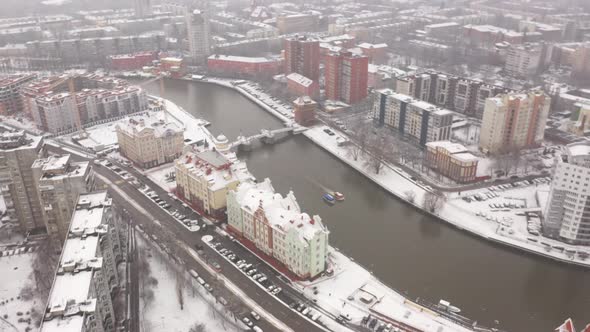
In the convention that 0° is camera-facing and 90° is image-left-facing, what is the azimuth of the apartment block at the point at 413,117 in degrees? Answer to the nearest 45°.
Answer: approximately 45°

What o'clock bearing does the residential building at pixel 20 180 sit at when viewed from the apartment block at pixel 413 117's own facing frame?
The residential building is roughly at 12 o'clock from the apartment block.

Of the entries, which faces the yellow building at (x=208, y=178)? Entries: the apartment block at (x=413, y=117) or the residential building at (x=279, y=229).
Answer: the apartment block

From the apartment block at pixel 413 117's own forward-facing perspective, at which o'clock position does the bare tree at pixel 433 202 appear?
The bare tree is roughly at 10 o'clock from the apartment block.

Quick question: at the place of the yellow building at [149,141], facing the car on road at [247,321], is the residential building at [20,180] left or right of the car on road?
right
